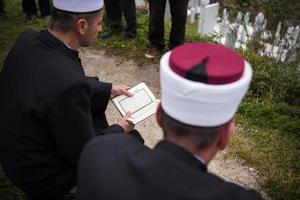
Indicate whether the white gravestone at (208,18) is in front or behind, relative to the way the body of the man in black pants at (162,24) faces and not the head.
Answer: behind

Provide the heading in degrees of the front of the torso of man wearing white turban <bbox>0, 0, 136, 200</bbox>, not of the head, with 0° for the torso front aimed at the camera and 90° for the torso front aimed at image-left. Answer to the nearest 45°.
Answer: approximately 225°

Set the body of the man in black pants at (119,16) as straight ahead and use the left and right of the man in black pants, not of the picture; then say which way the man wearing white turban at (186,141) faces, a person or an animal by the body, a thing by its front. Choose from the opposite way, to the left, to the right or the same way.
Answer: the opposite way

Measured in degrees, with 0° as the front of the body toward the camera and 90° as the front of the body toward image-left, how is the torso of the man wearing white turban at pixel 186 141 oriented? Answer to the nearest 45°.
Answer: approximately 225°

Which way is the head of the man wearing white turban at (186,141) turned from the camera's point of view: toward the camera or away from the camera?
away from the camera

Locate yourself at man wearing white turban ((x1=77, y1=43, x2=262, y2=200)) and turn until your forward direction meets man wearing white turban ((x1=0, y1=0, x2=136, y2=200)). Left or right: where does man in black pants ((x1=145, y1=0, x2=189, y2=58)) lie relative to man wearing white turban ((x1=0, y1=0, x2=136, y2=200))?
right

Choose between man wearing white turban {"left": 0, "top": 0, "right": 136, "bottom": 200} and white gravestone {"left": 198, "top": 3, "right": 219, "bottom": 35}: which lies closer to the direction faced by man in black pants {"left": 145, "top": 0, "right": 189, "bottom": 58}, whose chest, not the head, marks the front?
the man wearing white turban
